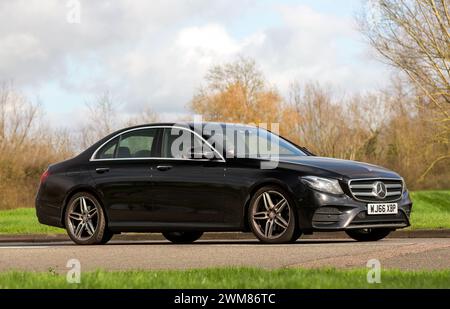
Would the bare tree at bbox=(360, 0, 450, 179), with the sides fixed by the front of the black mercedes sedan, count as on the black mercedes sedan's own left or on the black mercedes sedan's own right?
on the black mercedes sedan's own left

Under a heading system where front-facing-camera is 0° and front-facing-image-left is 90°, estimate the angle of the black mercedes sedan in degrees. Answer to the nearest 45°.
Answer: approximately 315°
